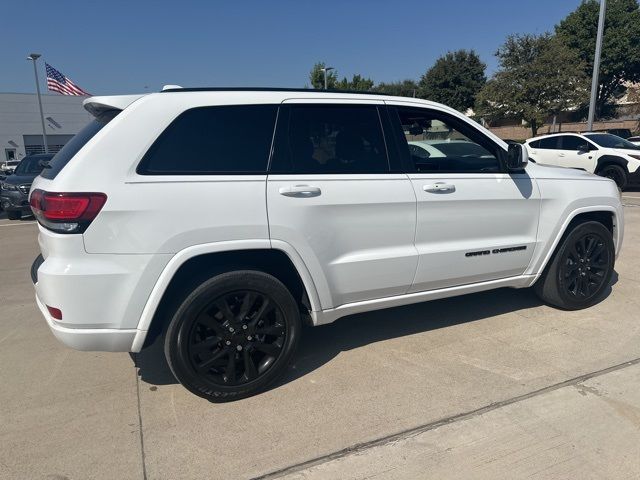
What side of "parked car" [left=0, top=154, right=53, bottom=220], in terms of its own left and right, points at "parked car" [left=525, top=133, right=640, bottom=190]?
left

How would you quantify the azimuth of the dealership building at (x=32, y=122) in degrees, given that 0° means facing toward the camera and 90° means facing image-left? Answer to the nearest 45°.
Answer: approximately 0°

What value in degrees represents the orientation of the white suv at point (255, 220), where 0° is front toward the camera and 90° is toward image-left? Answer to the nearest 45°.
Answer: approximately 225°

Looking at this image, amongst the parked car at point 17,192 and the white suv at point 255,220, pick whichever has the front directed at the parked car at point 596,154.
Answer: the white suv

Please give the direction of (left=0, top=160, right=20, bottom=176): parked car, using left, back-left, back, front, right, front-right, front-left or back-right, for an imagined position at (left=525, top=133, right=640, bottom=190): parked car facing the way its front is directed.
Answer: back-right

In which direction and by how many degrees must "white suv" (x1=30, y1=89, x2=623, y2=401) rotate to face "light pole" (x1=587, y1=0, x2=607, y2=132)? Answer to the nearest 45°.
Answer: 0° — it already faces it

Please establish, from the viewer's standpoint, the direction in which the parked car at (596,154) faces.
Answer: facing the viewer and to the right of the viewer

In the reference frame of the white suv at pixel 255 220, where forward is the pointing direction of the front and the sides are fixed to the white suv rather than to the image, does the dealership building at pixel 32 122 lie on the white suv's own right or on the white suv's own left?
on the white suv's own left

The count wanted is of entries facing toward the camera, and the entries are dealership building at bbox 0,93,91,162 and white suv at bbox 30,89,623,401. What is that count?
1

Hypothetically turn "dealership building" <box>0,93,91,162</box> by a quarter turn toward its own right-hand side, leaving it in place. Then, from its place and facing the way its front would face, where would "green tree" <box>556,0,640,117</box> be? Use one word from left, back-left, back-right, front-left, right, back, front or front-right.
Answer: back-left

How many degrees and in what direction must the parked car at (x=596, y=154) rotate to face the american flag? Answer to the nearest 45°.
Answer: approximately 135° to its right
